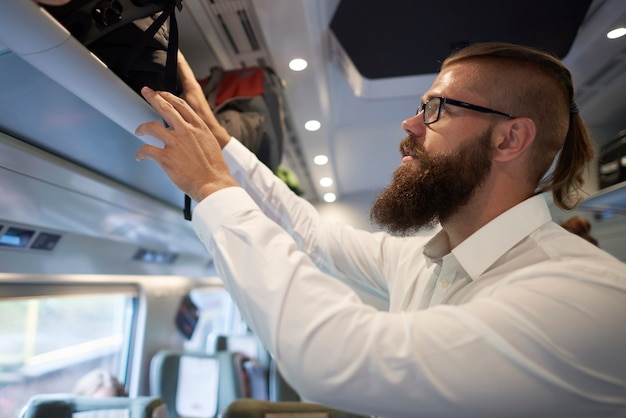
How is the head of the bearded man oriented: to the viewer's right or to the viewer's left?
to the viewer's left

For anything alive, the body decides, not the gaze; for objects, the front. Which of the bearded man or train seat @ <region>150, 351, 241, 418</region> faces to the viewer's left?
the bearded man

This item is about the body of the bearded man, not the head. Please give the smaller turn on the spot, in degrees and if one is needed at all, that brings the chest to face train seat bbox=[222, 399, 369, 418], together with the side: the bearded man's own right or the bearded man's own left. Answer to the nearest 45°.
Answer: approximately 45° to the bearded man's own right

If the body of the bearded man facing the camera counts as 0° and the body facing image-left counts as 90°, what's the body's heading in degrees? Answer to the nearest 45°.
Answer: approximately 90°
